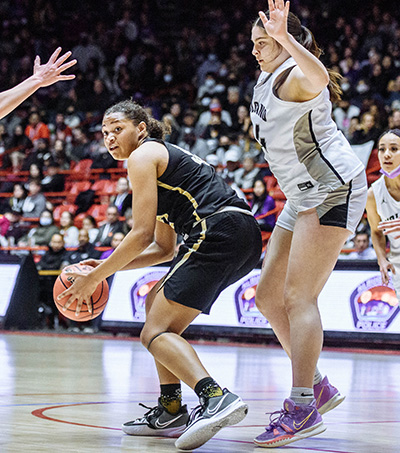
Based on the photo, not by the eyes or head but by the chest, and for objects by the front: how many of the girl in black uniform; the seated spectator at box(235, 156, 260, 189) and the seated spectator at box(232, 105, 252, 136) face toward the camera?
2

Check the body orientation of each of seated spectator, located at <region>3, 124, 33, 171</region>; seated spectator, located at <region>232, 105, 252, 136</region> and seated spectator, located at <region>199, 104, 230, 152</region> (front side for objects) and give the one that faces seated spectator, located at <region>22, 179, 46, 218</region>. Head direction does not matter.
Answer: seated spectator, located at <region>3, 124, 33, 171</region>

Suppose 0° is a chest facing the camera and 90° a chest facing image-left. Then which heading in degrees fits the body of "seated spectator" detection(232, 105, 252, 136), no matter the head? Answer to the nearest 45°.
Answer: approximately 0°

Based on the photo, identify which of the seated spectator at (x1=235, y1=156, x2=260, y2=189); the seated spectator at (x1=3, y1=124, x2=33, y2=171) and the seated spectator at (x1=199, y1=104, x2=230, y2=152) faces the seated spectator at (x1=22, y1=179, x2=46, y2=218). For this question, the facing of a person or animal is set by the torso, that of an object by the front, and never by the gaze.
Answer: the seated spectator at (x1=3, y1=124, x2=33, y2=171)

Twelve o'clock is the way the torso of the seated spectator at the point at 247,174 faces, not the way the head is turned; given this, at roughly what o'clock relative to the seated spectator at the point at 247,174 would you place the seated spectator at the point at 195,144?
the seated spectator at the point at 195,144 is roughly at 5 o'clock from the seated spectator at the point at 247,174.

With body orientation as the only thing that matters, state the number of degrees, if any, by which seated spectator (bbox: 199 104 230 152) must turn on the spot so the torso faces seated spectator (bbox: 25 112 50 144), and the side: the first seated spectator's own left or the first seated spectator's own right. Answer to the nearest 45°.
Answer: approximately 135° to the first seated spectator's own right

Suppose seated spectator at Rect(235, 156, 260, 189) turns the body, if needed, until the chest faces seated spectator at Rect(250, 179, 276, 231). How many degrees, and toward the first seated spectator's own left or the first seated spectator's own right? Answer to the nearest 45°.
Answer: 0° — they already face them

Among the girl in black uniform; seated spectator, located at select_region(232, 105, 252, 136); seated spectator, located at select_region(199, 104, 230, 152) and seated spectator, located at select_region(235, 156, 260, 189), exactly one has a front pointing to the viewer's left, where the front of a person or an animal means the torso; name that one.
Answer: the girl in black uniform

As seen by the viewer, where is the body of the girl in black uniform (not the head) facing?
to the viewer's left
